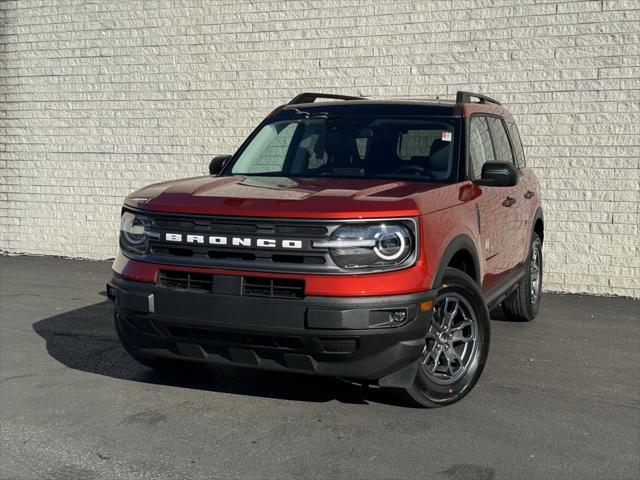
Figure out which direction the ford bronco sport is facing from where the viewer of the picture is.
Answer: facing the viewer and to the left of the viewer
